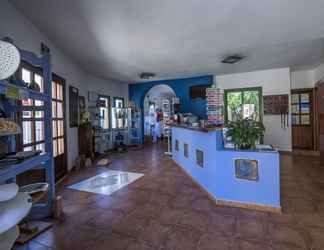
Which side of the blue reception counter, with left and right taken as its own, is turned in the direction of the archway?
right

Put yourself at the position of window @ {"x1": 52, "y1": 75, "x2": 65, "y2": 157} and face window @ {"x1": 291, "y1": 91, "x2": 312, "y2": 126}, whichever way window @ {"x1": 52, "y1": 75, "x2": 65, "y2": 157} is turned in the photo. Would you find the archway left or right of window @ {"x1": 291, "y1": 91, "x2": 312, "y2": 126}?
left

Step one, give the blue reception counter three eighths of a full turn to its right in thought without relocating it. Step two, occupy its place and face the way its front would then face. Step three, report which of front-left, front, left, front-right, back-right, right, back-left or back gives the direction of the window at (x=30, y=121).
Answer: left

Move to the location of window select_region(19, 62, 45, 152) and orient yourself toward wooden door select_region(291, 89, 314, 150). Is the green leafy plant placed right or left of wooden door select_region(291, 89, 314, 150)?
right

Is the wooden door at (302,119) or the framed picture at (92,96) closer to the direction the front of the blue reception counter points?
the framed picture

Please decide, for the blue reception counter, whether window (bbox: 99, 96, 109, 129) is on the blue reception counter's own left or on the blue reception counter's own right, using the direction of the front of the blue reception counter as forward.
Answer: on the blue reception counter's own right

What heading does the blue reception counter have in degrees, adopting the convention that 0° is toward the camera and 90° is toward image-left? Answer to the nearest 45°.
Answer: approximately 45°

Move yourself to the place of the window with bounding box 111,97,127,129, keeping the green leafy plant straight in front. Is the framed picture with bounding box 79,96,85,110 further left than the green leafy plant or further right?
right

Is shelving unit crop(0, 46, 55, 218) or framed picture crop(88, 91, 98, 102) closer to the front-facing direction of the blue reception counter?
the shelving unit

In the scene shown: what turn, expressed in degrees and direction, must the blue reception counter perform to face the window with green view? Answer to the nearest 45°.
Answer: approximately 135° to its right

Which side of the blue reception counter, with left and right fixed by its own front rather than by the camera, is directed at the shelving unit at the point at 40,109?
front
